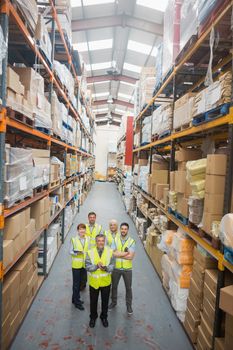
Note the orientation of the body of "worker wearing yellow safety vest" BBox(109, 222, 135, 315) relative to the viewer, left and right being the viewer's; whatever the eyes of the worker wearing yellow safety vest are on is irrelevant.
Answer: facing the viewer

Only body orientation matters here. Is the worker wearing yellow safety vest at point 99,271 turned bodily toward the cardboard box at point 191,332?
no

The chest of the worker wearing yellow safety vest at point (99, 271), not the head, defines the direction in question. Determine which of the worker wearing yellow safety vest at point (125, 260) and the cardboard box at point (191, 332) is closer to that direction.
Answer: the cardboard box

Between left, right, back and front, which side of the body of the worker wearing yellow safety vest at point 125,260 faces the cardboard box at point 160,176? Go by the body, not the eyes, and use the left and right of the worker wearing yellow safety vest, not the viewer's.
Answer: back

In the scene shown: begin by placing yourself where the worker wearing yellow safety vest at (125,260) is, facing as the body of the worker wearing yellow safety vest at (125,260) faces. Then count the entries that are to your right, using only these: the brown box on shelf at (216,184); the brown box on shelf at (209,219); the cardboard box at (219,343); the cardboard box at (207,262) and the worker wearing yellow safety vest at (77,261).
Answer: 1

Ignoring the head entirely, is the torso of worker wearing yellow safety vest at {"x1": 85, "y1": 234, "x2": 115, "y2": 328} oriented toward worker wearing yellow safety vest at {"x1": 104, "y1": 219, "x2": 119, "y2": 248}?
no

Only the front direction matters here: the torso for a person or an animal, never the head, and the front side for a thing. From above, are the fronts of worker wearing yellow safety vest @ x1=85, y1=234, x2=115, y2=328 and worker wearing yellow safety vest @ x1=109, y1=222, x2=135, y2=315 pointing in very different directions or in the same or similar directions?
same or similar directions

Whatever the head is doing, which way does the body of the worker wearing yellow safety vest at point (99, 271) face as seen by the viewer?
toward the camera

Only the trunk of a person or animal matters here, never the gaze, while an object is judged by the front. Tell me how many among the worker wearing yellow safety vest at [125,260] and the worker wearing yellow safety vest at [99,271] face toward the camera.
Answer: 2

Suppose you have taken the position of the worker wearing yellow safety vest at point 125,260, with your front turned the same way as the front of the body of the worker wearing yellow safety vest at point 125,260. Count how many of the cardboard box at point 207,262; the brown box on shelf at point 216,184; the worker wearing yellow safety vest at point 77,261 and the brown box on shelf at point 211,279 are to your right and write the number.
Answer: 1

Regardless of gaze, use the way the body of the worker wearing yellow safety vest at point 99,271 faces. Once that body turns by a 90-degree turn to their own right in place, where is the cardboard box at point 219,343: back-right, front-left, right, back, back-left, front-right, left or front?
back-left

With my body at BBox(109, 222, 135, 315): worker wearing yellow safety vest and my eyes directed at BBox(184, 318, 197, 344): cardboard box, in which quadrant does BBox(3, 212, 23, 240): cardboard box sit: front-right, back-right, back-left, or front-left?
back-right
